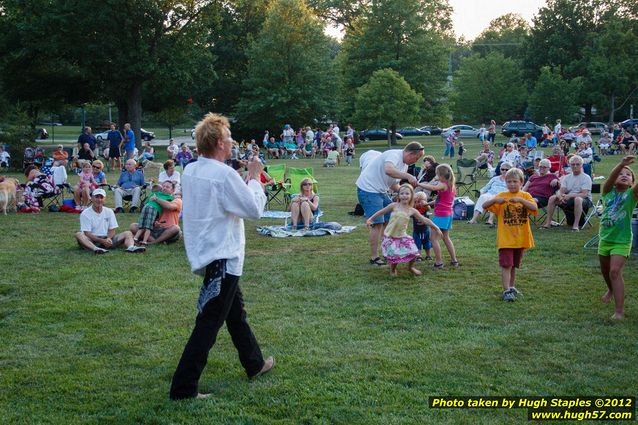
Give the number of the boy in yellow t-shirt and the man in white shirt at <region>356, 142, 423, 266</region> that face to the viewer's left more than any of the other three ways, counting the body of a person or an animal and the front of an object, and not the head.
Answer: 0

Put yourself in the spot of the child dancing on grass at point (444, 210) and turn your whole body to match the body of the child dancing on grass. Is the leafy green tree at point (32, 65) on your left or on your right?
on your right

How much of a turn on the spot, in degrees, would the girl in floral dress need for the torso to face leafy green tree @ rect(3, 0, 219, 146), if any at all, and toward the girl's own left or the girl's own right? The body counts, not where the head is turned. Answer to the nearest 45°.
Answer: approximately 135° to the girl's own right

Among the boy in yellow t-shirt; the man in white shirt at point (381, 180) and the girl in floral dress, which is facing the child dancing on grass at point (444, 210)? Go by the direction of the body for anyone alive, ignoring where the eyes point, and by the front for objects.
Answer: the man in white shirt

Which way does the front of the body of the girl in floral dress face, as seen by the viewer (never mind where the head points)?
toward the camera

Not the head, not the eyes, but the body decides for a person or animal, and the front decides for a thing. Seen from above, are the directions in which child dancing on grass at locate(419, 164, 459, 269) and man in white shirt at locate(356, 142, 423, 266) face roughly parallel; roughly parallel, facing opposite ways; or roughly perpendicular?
roughly parallel, facing opposite ways

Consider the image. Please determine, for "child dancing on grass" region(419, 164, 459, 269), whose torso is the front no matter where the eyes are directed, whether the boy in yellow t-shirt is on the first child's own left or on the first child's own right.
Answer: on the first child's own left

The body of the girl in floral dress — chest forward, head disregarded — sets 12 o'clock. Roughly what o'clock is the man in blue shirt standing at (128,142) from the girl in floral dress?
The man in blue shirt standing is roughly at 5 o'clock from the girl in floral dress.

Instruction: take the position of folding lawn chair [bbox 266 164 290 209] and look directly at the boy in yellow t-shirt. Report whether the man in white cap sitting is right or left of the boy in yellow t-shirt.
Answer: right

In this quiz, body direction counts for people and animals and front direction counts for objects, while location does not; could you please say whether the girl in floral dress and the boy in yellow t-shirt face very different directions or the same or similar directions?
same or similar directions

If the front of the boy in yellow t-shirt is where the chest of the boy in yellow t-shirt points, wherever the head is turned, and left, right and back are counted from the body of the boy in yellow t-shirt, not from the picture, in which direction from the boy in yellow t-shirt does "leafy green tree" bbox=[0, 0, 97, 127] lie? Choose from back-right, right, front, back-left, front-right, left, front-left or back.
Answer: back-right

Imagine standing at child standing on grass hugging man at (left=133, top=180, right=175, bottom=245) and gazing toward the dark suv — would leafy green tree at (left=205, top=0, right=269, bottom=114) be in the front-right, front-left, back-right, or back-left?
front-left

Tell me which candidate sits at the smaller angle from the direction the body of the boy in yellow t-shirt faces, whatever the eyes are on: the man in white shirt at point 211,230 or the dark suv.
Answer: the man in white shirt

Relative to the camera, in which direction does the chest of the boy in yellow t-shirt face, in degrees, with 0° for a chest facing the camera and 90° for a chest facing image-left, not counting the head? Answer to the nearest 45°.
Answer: approximately 0°

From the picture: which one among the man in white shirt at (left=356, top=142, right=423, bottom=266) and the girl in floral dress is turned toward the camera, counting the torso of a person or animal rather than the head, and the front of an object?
the girl in floral dress

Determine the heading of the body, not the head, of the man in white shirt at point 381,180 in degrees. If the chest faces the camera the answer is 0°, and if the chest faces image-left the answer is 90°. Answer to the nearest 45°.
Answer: approximately 270°

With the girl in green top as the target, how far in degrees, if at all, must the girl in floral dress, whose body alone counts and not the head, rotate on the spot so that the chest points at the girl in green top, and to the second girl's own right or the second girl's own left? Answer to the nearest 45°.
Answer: approximately 45° to the second girl's own left

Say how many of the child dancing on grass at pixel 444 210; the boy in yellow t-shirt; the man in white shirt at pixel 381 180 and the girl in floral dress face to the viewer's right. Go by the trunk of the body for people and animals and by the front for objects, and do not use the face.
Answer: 1

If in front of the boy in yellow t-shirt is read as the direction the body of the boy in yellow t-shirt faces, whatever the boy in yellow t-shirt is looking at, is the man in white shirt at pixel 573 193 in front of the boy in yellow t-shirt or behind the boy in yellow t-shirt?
behind
